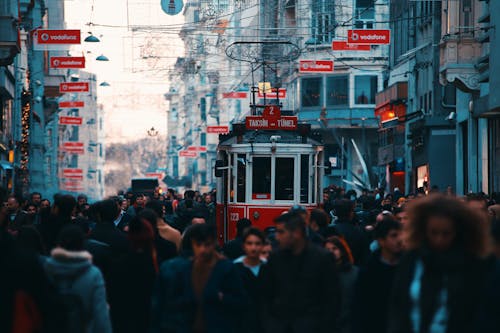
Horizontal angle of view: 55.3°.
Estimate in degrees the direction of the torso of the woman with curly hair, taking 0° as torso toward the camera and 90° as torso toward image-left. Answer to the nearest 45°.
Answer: approximately 0°

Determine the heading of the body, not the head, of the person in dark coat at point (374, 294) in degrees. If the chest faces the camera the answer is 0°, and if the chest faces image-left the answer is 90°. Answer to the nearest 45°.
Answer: approximately 315°

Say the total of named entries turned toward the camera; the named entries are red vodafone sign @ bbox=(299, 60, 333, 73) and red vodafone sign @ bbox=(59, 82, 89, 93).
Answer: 2

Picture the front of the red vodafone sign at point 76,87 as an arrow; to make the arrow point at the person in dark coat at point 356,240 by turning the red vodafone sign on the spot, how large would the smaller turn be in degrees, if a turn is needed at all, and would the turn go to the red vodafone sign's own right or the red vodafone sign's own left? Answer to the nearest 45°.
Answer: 0° — it already faces them

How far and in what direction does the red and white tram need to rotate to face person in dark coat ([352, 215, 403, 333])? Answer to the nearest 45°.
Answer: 0° — it already faces them

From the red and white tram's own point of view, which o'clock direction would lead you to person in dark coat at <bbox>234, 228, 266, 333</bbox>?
The person in dark coat is roughly at 12 o'clock from the red and white tram.

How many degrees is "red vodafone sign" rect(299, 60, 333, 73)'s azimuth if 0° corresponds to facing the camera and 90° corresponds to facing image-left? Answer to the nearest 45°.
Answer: approximately 0°

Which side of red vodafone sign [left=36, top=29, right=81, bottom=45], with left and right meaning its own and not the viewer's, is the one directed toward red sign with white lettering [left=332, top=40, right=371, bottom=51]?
left

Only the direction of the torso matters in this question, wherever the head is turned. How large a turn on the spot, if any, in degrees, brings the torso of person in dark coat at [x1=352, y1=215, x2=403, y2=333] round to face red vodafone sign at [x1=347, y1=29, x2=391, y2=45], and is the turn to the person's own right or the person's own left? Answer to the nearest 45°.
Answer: approximately 135° to the person's own left
